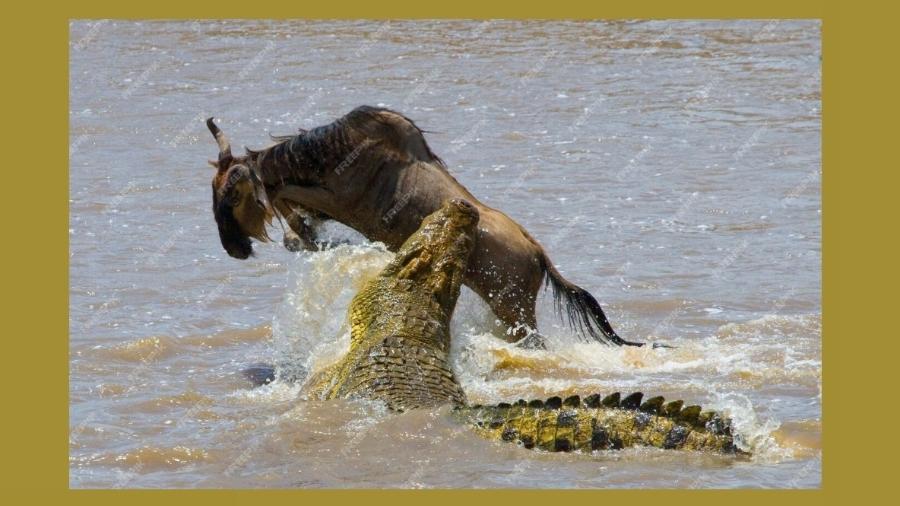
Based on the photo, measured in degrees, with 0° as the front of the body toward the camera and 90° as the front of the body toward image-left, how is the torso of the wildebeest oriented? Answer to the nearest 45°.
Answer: approximately 90°

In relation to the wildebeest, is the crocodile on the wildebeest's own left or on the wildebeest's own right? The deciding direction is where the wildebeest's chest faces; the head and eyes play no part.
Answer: on the wildebeest's own left
